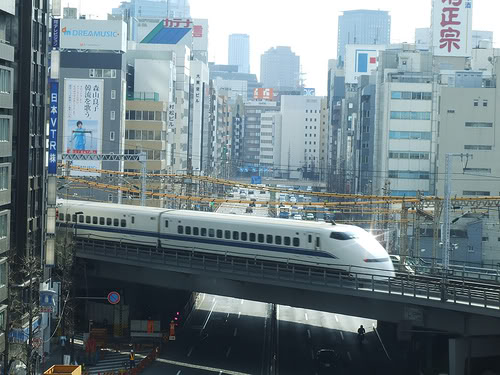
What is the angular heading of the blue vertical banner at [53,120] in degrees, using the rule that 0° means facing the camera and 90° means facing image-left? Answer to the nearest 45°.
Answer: approximately 0°

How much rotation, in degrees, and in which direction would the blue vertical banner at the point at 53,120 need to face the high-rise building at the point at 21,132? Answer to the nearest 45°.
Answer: approximately 45° to its right
